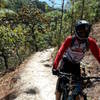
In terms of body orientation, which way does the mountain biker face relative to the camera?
toward the camera

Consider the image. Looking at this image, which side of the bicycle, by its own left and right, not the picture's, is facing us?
front
